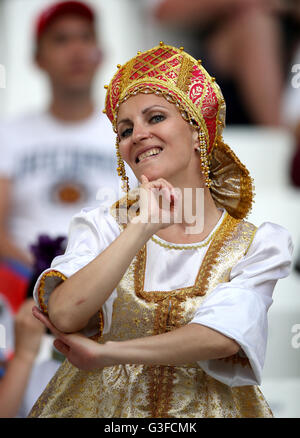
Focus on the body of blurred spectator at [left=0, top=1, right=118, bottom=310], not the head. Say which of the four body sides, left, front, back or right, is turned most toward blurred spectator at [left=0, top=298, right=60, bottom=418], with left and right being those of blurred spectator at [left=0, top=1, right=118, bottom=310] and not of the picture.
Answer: front

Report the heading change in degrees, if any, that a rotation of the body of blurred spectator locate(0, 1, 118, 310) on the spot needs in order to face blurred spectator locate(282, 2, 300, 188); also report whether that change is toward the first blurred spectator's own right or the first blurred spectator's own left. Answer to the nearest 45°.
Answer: approximately 135° to the first blurred spectator's own left

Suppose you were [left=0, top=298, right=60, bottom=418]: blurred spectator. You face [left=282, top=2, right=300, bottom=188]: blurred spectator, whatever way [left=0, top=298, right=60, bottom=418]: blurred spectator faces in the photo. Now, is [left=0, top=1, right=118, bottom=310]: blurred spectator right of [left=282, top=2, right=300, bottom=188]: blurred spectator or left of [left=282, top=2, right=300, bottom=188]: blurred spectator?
left

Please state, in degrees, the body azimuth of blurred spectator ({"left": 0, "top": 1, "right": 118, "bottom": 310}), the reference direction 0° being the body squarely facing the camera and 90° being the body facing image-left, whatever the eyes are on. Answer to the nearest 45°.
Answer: approximately 0°

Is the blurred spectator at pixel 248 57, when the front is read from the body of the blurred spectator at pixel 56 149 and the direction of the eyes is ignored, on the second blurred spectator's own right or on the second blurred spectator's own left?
on the second blurred spectator's own left

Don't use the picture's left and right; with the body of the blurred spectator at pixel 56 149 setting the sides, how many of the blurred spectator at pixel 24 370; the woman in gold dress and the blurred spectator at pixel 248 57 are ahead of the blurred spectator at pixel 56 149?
2

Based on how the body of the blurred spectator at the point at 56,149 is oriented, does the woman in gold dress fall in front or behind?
in front

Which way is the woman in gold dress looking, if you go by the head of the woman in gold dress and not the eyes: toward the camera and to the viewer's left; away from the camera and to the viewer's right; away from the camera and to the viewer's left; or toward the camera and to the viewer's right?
toward the camera and to the viewer's left
